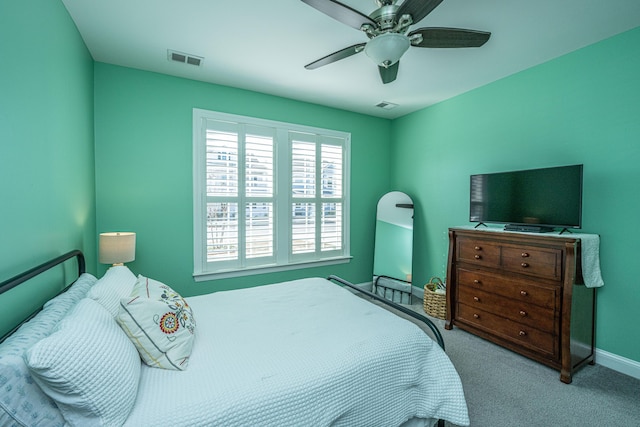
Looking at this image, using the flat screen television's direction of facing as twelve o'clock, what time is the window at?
The window is roughly at 1 o'clock from the flat screen television.

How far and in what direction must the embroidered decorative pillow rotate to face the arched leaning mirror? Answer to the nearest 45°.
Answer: approximately 90° to its left

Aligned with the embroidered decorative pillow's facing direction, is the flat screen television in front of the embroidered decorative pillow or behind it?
in front

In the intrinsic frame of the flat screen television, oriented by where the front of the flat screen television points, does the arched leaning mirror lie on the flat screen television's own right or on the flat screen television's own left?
on the flat screen television's own right

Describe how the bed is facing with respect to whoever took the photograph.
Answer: facing to the right of the viewer

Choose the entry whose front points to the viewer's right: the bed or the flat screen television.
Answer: the bed

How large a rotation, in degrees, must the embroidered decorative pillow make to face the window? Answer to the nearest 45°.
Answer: approximately 90° to its left

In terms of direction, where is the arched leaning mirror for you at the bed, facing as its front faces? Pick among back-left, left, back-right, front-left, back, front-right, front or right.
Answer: front-left

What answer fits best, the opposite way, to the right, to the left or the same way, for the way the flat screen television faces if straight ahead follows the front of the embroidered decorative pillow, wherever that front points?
the opposite way

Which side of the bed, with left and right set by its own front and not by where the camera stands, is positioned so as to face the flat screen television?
front

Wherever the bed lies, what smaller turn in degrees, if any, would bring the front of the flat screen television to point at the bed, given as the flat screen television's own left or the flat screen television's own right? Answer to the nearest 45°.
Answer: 0° — it already faces it

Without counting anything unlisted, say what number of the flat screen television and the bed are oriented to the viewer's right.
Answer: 1

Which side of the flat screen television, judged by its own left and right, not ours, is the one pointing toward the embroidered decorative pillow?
front

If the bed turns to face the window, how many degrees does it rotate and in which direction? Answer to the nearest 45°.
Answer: approximately 90° to its left
